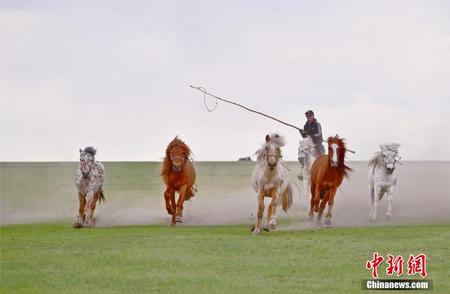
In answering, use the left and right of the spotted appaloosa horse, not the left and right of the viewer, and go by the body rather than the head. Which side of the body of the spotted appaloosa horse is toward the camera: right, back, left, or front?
front

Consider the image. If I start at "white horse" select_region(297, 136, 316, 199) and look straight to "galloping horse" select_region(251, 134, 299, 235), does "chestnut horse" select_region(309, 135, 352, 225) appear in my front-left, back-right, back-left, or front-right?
front-left

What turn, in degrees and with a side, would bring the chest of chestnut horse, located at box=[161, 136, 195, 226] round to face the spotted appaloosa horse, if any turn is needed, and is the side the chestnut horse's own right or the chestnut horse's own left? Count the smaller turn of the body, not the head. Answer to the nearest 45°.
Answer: approximately 90° to the chestnut horse's own right

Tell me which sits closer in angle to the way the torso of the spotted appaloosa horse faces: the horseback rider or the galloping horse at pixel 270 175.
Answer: the galloping horse

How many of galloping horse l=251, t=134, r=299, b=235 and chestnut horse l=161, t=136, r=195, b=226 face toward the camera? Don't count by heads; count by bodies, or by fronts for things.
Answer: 2

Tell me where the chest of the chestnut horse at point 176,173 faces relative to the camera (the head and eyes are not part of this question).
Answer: toward the camera

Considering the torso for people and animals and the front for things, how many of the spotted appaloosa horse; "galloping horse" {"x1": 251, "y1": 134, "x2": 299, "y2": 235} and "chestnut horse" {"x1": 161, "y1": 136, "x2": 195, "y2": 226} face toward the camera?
3

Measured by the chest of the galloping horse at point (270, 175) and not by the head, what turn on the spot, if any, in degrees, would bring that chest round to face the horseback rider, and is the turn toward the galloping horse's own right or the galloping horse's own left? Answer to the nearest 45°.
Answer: approximately 180°
